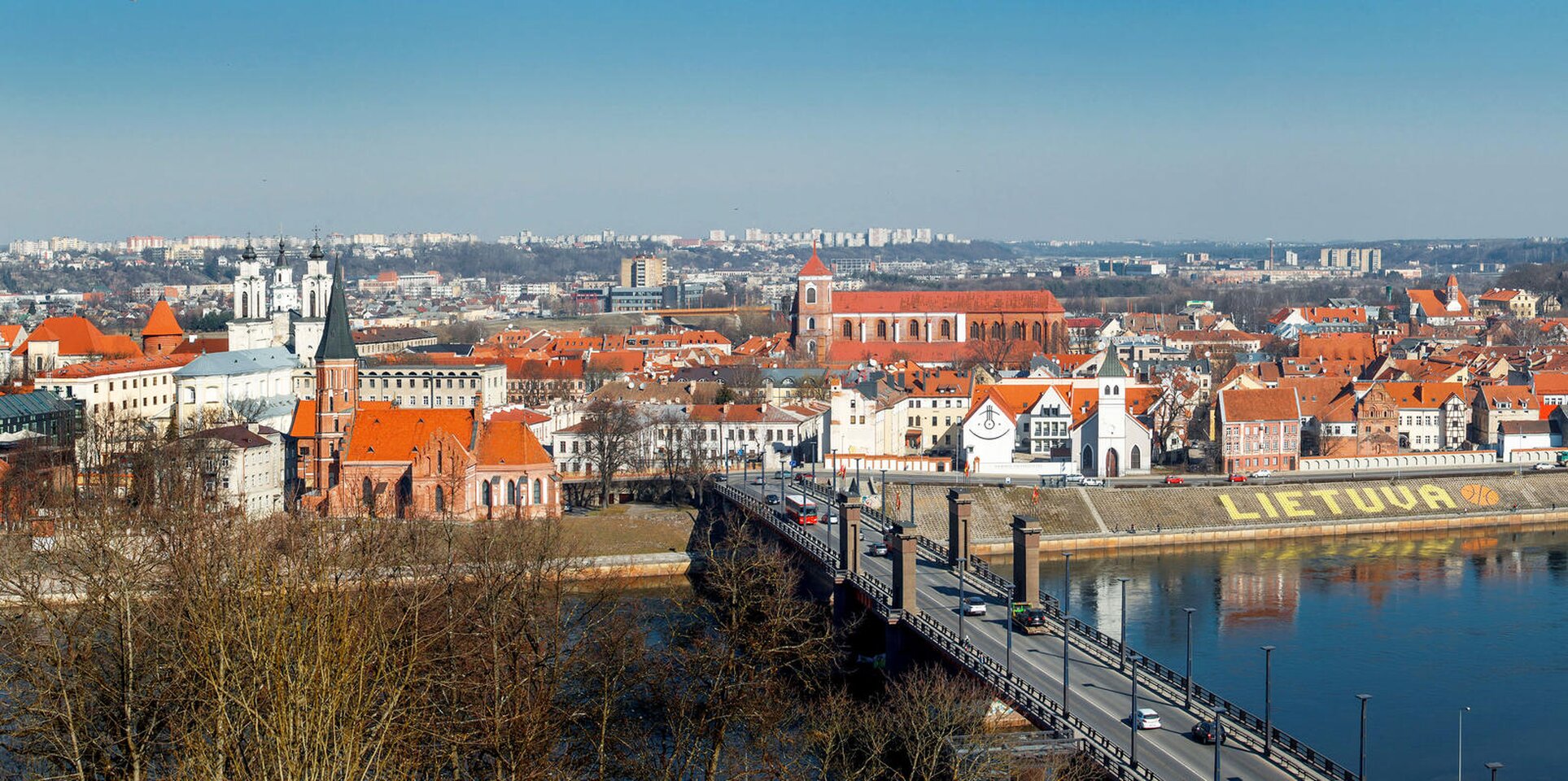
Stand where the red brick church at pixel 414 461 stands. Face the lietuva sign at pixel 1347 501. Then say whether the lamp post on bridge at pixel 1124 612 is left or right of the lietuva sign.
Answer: right

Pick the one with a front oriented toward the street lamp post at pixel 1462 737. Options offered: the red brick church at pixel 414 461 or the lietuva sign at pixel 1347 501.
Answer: the lietuva sign

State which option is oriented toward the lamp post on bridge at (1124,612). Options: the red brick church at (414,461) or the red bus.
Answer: the red bus

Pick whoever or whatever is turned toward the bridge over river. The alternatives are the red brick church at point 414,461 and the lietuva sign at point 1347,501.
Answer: the lietuva sign

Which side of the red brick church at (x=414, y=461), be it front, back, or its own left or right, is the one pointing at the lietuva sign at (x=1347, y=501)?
back

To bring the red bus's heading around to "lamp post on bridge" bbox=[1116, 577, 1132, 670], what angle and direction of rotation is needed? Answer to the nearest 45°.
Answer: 0° — it already faces it

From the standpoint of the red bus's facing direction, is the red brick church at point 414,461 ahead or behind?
behind

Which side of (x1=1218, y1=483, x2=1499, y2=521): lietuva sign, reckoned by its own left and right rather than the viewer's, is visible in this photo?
front

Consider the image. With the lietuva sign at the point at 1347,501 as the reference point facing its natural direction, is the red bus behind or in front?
in front

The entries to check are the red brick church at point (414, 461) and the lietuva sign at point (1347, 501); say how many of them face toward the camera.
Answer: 1

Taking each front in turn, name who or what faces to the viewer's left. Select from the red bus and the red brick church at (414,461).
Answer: the red brick church

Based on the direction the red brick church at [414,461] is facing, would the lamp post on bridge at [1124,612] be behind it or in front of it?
behind

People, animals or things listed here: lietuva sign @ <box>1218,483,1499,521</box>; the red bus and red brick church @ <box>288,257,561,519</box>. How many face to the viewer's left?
1

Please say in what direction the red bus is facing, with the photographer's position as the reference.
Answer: facing the viewer and to the right of the viewer

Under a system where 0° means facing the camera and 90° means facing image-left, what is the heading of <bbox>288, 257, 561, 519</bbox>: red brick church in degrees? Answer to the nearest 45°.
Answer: approximately 90°
